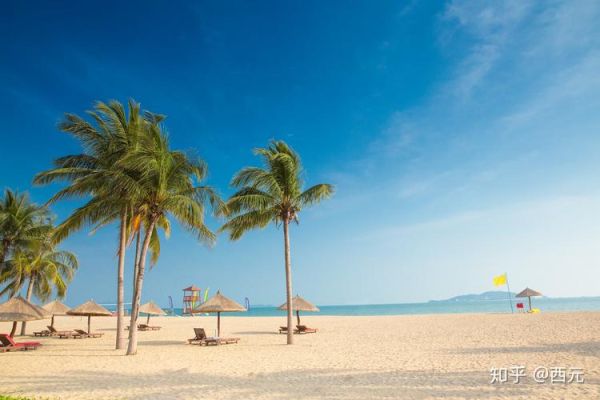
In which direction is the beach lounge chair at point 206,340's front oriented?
to the viewer's right

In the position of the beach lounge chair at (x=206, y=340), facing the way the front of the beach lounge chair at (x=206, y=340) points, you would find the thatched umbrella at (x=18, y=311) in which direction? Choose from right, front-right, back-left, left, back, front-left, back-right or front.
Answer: back

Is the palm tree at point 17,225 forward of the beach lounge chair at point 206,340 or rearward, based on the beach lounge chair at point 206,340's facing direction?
rearward

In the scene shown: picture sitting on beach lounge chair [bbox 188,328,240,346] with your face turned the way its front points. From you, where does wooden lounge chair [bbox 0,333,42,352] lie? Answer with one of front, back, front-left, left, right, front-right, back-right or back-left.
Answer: back
